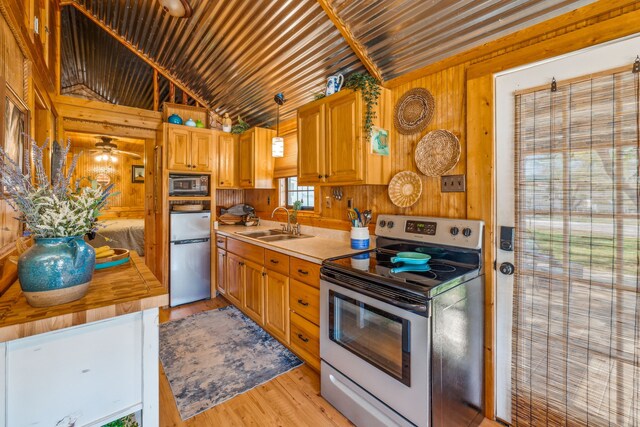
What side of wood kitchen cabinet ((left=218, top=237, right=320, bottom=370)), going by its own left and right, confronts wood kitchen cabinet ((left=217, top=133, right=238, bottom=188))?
right

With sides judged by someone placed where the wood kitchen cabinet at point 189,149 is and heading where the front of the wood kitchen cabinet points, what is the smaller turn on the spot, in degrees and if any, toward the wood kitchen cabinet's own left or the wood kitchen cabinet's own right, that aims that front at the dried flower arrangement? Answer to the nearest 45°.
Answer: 0° — it already faces it

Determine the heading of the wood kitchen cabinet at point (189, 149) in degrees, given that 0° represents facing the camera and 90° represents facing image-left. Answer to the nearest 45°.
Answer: approximately 0°

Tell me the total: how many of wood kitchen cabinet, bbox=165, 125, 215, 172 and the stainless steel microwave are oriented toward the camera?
2

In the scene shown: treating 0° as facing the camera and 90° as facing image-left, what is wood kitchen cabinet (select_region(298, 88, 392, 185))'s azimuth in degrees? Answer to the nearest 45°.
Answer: approximately 45°
